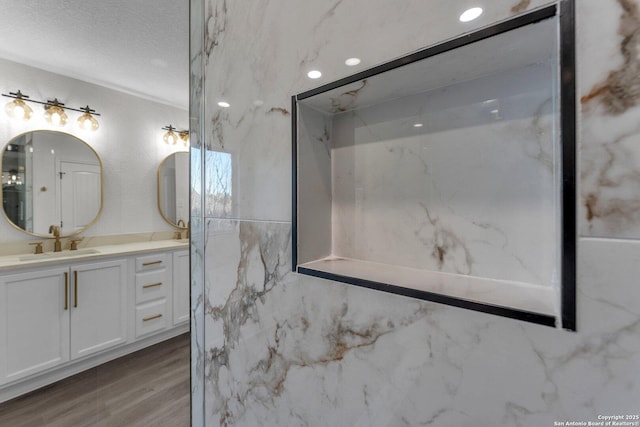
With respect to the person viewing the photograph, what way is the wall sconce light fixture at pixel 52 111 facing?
facing the viewer and to the right of the viewer

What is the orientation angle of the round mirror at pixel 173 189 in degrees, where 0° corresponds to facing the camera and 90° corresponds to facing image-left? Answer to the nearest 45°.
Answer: approximately 315°

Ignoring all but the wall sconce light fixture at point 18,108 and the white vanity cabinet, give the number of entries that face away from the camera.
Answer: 0

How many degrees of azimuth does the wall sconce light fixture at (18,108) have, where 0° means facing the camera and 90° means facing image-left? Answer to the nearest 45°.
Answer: approximately 315°

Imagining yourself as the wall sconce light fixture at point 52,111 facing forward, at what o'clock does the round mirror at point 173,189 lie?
The round mirror is roughly at 10 o'clock from the wall sconce light fixture.

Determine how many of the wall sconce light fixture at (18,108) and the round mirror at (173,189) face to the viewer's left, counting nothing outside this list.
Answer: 0

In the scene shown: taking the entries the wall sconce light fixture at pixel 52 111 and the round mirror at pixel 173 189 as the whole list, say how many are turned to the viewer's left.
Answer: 0

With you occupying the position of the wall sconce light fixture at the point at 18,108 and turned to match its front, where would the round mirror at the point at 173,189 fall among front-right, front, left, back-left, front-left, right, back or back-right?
front-left

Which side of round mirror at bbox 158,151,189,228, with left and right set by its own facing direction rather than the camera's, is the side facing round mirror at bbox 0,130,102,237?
right
